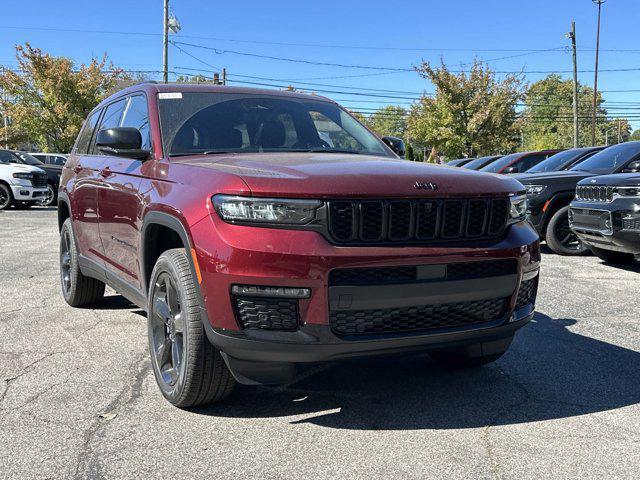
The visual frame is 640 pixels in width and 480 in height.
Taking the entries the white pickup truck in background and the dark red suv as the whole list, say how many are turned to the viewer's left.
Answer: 0

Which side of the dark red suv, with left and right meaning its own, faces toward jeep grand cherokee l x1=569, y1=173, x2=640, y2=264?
left

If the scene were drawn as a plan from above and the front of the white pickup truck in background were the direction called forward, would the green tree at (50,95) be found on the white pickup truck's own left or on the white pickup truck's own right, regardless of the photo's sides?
on the white pickup truck's own left

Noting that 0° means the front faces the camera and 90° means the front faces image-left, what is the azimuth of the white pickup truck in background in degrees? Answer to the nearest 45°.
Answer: approximately 315°

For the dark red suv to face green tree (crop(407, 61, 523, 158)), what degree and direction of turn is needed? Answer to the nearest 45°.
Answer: approximately 135° to its left

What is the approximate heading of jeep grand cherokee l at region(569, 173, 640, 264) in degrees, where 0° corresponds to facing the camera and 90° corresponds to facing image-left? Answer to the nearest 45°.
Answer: approximately 45°

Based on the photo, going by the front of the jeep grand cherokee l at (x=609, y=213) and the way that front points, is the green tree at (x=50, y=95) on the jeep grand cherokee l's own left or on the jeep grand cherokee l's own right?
on the jeep grand cherokee l's own right

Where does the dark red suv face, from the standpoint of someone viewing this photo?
facing the viewer and to the right of the viewer

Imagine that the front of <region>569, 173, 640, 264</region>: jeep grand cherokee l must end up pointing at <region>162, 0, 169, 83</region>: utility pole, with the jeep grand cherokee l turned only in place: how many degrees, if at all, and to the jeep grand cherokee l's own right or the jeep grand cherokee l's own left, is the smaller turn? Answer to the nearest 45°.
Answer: approximately 90° to the jeep grand cherokee l's own right

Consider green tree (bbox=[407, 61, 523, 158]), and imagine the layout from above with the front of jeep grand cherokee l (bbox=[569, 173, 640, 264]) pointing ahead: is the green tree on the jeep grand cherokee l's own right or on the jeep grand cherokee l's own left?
on the jeep grand cherokee l's own right
